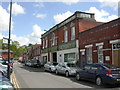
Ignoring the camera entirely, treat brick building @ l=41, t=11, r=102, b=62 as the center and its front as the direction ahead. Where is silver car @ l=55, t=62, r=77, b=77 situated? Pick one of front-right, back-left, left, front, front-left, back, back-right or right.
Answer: front-left

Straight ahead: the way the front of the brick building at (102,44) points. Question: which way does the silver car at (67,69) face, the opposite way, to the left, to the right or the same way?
to the left

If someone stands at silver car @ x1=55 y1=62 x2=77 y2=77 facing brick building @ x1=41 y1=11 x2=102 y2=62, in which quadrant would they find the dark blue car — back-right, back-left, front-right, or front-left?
back-right

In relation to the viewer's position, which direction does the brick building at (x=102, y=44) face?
facing the viewer and to the left of the viewer

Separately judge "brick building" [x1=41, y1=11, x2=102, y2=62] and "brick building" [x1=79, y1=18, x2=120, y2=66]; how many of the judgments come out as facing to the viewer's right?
0

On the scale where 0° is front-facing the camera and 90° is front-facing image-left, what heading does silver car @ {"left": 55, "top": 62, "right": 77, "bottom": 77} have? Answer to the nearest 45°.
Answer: approximately 315°

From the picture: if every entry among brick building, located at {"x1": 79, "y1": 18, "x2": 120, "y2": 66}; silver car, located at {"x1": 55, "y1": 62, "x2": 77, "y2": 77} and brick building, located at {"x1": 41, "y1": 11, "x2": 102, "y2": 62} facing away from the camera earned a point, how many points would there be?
0

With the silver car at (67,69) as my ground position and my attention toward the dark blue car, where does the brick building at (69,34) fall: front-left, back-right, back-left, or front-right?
back-left

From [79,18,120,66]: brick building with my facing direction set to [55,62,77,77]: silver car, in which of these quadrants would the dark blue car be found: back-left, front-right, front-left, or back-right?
front-left

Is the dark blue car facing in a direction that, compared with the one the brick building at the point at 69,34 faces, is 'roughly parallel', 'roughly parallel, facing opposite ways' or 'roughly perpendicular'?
roughly perpendicular

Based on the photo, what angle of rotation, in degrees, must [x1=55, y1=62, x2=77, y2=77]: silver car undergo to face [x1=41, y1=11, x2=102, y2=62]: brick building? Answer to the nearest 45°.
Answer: approximately 135° to its left

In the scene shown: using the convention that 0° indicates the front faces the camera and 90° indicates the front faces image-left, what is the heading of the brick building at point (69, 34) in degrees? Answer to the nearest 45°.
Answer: approximately 45°

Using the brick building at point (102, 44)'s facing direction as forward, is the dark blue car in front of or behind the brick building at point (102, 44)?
in front
